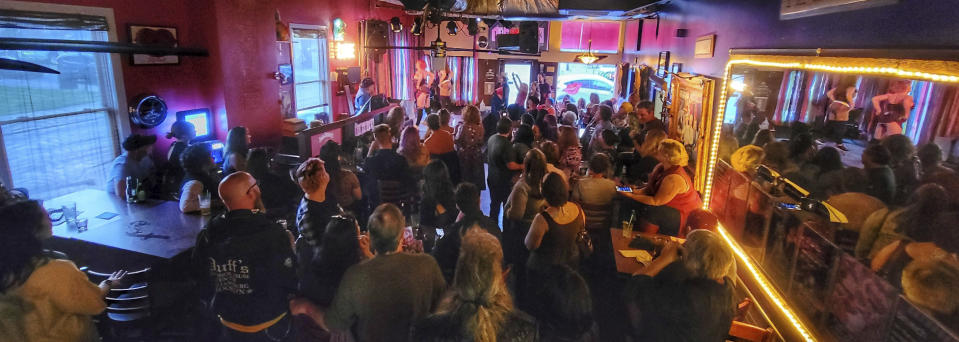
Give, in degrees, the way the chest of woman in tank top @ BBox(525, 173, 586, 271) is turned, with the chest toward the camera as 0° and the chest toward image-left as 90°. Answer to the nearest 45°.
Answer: approximately 180°

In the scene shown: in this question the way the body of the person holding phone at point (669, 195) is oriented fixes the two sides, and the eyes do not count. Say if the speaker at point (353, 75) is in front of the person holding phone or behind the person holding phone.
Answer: in front

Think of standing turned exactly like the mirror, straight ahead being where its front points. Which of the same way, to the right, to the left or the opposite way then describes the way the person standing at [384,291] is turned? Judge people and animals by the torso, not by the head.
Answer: to the right

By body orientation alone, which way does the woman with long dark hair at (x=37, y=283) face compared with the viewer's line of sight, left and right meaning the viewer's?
facing away from the viewer and to the right of the viewer

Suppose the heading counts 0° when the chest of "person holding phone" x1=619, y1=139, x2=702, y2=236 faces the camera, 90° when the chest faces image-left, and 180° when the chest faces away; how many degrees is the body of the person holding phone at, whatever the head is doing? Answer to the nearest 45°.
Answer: approximately 90°

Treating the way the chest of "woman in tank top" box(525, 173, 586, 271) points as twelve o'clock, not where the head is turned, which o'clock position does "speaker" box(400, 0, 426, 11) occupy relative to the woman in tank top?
The speaker is roughly at 11 o'clock from the woman in tank top.

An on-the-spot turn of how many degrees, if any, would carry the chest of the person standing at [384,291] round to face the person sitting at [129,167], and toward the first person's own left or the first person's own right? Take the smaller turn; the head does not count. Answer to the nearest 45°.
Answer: approximately 45° to the first person's own left

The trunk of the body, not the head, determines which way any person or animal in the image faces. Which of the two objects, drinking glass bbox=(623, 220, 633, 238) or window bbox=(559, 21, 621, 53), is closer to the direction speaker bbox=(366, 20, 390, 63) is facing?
the drinking glass

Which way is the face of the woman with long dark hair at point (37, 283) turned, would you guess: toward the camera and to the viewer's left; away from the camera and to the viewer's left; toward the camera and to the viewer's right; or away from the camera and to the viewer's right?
away from the camera and to the viewer's right

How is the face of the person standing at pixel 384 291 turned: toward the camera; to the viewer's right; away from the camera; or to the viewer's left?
away from the camera
